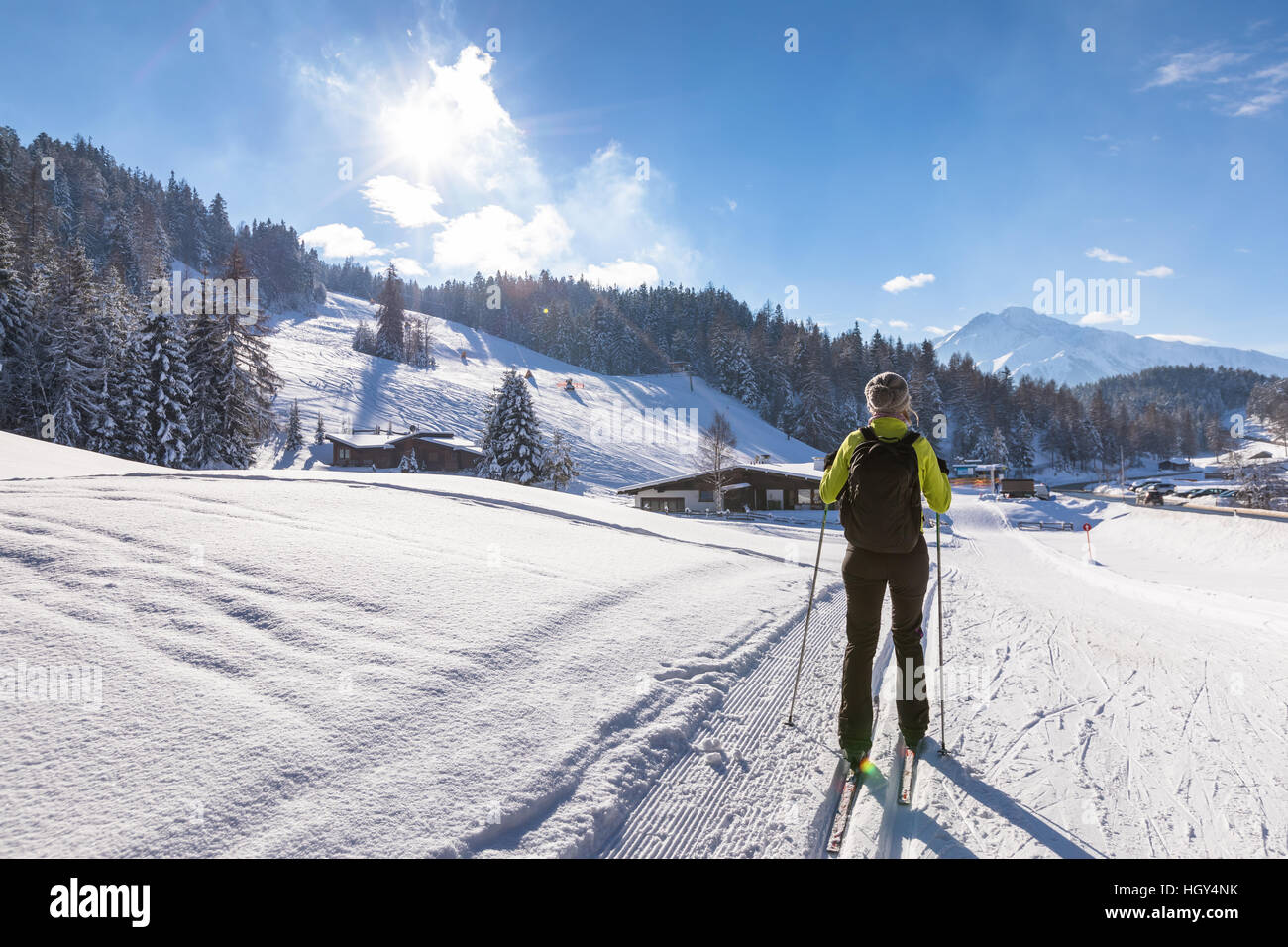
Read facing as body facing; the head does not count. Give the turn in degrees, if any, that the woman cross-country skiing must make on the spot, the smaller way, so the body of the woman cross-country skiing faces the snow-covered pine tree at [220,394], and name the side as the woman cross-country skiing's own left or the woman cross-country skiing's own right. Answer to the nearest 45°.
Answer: approximately 45° to the woman cross-country skiing's own left

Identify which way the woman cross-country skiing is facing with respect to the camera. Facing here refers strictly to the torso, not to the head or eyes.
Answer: away from the camera
